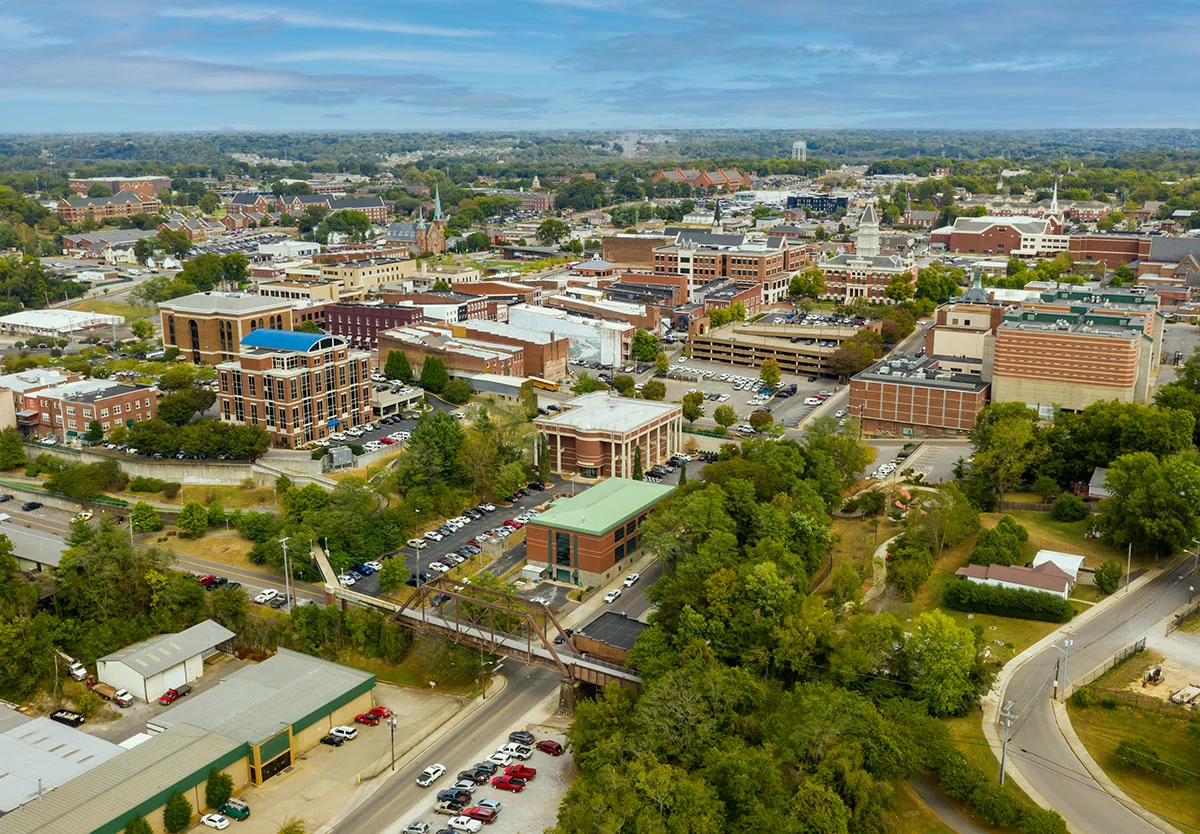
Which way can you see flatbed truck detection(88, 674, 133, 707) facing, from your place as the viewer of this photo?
facing the viewer and to the right of the viewer

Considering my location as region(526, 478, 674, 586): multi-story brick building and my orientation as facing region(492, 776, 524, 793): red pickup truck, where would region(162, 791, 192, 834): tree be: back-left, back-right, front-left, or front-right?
front-right

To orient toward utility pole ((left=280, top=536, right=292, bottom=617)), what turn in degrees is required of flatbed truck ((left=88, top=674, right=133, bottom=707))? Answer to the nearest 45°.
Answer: approximately 90° to its left

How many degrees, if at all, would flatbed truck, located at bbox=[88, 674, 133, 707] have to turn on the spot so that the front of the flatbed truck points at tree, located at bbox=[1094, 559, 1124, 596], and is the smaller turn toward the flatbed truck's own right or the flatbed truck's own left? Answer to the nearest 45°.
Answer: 0° — it already faces it

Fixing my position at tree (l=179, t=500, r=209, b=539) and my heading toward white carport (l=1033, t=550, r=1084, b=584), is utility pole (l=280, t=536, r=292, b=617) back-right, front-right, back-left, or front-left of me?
front-right

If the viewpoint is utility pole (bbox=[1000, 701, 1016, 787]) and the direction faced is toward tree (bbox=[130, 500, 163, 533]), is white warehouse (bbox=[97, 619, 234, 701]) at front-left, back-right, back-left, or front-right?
front-left

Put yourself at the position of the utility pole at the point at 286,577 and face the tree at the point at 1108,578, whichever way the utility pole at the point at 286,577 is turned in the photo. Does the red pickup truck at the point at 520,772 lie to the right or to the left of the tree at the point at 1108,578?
right

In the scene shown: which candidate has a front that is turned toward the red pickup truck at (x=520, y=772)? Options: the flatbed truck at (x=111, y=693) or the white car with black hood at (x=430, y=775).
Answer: the flatbed truck

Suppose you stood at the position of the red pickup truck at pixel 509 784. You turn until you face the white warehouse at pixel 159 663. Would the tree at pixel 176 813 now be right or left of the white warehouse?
left

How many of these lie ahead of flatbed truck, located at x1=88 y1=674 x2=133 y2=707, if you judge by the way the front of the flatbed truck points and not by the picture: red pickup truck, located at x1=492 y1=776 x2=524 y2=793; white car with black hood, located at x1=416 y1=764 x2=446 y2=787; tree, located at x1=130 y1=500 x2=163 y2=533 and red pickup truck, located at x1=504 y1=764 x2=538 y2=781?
3

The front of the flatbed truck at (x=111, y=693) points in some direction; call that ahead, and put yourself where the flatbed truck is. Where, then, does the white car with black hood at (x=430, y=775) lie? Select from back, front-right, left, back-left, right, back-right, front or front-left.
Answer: front
